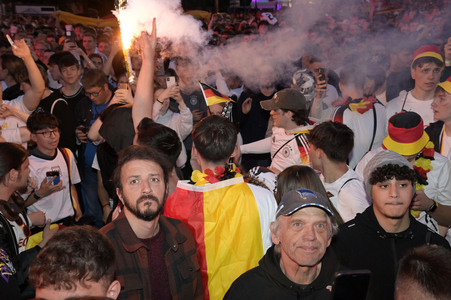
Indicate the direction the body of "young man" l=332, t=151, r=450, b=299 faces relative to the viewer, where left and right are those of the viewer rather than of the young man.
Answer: facing the viewer

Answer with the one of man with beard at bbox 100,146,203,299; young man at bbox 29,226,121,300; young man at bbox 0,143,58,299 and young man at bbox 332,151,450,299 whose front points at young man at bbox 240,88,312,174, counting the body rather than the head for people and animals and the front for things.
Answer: young man at bbox 0,143,58,299

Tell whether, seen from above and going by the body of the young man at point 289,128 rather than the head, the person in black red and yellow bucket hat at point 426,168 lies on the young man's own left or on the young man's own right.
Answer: on the young man's own left

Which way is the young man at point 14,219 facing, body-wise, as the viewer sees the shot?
to the viewer's right

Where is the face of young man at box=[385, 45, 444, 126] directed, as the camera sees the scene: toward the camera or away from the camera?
toward the camera

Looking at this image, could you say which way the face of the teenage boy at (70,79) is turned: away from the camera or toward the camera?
toward the camera

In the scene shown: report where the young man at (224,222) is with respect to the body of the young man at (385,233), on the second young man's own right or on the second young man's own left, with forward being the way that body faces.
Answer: on the second young man's own right

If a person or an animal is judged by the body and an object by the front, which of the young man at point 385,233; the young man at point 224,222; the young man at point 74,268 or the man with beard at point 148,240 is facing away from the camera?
the young man at point 224,222

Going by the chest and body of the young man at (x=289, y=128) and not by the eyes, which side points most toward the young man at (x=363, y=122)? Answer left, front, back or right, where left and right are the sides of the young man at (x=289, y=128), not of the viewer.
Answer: back

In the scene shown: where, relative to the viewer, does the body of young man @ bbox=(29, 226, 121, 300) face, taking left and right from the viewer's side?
facing the viewer and to the left of the viewer

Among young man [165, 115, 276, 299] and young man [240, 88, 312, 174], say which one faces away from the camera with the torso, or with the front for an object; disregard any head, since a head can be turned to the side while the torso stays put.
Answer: young man [165, 115, 276, 299]

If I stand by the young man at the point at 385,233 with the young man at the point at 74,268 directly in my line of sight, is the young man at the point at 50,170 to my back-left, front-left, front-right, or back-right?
front-right

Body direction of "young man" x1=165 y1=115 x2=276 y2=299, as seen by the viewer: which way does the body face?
away from the camera

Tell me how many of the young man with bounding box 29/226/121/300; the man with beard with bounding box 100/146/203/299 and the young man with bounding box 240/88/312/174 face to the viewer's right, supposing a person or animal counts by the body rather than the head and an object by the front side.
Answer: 0

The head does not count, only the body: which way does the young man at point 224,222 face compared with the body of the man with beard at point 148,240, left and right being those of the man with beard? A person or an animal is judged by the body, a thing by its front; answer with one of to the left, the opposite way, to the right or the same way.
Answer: the opposite way

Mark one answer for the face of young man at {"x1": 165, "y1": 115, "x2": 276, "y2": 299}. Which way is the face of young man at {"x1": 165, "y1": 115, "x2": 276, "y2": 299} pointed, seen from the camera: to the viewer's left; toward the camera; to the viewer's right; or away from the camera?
away from the camera

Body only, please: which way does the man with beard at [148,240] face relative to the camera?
toward the camera
